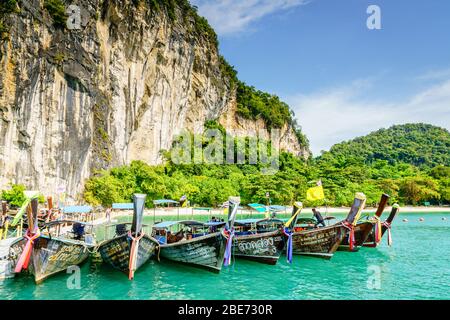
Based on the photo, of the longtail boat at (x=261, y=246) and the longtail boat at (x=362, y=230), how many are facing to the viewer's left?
0

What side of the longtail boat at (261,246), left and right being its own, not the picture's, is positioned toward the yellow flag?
left

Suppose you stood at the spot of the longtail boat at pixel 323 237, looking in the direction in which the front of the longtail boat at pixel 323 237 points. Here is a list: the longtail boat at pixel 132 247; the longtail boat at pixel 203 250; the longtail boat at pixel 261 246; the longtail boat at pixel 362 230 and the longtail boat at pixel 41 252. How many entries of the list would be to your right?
4

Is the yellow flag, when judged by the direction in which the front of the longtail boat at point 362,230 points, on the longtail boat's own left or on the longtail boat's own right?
on the longtail boat's own right

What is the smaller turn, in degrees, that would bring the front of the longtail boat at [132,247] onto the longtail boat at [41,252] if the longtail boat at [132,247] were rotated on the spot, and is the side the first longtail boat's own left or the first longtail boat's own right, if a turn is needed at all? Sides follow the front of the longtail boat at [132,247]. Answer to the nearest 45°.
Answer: approximately 90° to the first longtail boat's own right

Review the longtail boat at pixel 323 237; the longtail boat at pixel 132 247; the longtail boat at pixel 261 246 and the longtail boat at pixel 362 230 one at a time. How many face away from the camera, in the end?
0

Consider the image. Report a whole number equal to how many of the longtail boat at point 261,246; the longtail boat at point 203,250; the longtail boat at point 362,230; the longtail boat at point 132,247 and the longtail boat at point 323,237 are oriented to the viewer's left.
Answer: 0

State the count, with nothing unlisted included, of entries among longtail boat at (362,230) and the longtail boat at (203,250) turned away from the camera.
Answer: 0

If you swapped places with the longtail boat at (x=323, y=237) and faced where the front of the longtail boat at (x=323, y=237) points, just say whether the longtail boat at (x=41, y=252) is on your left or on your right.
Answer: on your right

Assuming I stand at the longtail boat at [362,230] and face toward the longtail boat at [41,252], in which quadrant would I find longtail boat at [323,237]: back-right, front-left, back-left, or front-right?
front-left

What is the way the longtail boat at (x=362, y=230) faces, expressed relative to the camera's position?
facing the viewer and to the right of the viewer

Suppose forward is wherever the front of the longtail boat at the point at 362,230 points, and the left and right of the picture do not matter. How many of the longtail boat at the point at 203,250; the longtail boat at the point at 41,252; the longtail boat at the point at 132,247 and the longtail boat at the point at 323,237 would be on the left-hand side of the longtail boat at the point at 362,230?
0

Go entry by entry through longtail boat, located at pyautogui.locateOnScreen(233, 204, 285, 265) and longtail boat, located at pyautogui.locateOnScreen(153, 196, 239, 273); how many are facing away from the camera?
0

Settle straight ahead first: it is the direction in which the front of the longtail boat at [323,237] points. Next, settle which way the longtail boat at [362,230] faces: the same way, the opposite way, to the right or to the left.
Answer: the same way

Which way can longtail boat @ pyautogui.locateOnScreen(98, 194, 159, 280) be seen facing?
toward the camera

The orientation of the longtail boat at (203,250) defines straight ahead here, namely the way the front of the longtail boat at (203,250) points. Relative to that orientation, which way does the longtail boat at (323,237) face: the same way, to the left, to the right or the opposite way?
the same way

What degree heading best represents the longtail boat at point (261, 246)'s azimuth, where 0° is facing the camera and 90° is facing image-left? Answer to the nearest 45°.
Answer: approximately 315°

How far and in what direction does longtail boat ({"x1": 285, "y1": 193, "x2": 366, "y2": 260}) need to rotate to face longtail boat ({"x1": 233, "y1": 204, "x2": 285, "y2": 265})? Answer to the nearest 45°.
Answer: approximately 90° to its right
